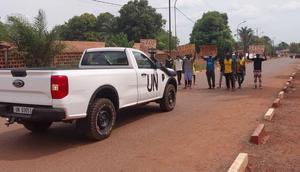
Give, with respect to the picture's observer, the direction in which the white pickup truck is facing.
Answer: facing away from the viewer and to the right of the viewer

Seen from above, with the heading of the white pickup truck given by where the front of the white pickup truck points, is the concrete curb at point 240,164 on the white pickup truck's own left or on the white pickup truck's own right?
on the white pickup truck's own right

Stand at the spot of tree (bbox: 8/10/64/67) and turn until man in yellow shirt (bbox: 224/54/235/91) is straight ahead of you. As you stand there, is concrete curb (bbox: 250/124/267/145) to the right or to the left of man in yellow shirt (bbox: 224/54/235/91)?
right

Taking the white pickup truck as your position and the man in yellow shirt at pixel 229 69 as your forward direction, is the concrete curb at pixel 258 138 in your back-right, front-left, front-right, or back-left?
front-right

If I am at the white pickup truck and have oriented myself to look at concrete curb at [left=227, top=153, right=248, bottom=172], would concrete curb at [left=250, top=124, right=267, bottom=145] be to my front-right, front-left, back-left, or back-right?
front-left

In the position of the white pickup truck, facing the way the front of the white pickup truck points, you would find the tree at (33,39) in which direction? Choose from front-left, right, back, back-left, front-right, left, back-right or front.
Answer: front-left

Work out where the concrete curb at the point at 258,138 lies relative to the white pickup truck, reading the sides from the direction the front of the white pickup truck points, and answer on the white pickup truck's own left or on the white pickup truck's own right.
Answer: on the white pickup truck's own right

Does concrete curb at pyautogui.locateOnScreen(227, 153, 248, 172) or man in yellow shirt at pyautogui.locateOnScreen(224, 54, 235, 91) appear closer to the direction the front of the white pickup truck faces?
the man in yellow shirt

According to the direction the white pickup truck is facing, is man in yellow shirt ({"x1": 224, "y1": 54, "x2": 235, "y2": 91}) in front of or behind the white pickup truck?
in front
